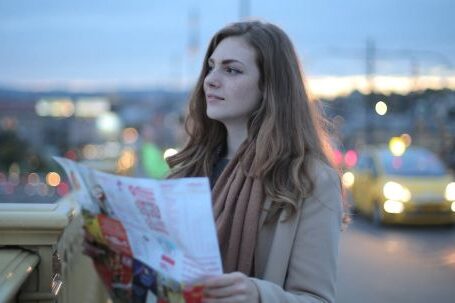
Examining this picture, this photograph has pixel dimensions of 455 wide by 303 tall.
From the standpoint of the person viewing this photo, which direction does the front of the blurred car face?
facing the viewer

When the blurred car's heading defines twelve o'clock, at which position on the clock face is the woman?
The woman is roughly at 12 o'clock from the blurred car.

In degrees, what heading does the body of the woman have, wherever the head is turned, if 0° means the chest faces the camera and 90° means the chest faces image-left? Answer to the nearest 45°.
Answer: approximately 45°

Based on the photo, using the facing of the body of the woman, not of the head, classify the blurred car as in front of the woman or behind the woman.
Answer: behind

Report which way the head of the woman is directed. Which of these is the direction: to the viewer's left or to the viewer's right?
to the viewer's left

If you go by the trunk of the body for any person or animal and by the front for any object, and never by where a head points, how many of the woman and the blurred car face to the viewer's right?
0
